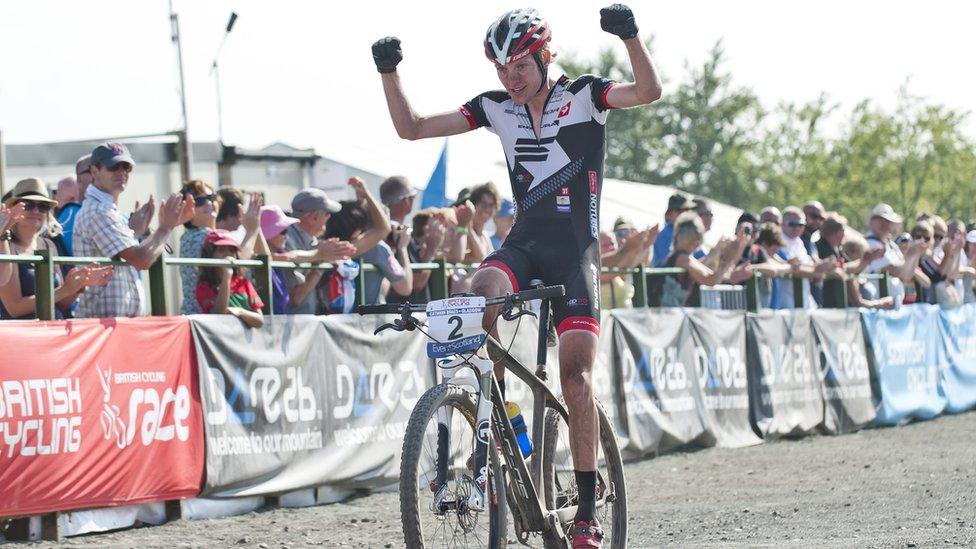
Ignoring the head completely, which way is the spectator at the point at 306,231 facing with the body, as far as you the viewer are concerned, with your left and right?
facing to the right of the viewer

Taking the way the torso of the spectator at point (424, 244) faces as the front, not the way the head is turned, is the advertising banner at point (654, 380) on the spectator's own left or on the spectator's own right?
on the spectator's own left

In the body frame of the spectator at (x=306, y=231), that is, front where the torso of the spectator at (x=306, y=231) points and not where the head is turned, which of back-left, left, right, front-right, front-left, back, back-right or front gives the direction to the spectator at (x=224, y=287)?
back-right

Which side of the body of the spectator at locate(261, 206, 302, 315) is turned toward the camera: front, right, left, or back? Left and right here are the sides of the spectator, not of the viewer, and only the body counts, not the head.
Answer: right

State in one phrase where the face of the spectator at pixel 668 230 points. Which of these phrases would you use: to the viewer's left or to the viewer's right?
to the viewer's left

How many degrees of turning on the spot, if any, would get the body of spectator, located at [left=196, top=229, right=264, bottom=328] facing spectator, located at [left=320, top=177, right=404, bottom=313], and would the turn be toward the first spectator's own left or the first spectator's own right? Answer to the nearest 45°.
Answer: approximately 90° to the first spectator's own left

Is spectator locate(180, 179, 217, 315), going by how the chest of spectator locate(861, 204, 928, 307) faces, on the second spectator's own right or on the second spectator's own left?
on the second spectator's own right

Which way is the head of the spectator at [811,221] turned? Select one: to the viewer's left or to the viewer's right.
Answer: to the viewer's left
